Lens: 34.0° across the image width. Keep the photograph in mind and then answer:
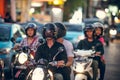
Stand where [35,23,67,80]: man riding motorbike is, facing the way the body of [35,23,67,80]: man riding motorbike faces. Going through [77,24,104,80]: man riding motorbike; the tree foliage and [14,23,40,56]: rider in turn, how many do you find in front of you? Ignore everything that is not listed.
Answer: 0

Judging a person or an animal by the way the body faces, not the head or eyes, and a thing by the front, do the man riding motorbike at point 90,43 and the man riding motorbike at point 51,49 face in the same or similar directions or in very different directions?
same or similar directions

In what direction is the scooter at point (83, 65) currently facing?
toward the camera

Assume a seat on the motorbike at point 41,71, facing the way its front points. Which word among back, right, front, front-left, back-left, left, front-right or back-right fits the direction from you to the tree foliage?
back

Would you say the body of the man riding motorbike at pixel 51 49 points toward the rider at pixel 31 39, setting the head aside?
no

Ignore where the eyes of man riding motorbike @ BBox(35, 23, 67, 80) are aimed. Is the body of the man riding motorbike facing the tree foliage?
no

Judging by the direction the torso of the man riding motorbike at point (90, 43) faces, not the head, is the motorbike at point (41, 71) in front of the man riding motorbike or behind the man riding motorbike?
in front

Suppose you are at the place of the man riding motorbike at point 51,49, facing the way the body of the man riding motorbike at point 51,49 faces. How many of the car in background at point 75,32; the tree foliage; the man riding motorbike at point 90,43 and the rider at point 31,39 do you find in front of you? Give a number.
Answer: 0

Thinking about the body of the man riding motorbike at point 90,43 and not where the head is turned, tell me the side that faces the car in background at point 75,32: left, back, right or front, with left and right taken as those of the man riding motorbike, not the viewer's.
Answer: back

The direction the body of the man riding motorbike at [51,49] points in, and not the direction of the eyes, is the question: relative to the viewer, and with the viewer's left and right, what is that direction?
facing the viewer

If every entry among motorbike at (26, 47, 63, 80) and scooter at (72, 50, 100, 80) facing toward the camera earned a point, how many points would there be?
2

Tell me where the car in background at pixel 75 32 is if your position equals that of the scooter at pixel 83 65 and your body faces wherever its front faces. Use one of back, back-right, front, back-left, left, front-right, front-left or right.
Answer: back

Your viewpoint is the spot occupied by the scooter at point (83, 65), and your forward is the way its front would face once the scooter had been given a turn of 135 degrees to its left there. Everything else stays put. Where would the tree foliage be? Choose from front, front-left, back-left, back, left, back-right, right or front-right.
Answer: front-left

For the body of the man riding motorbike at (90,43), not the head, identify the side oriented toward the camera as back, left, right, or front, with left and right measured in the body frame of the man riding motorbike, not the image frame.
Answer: front
